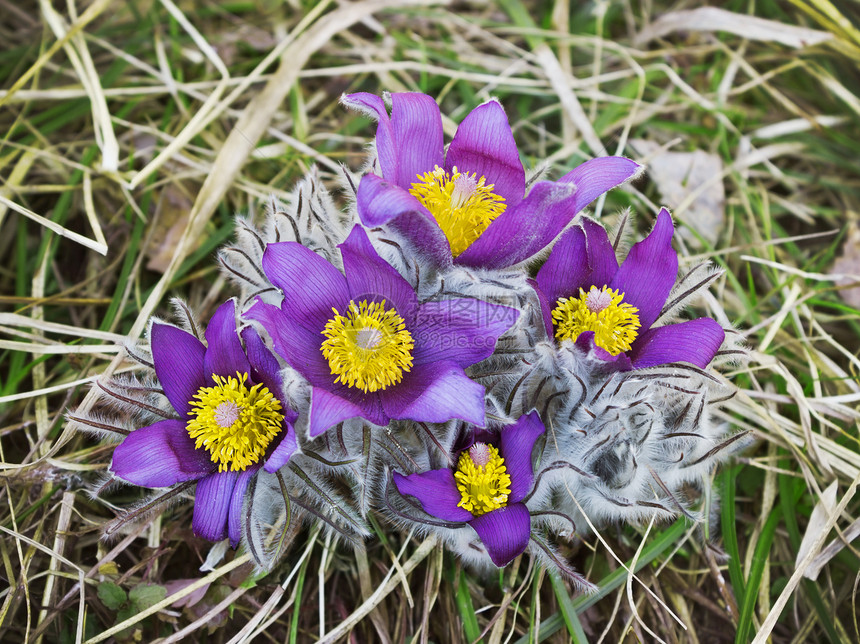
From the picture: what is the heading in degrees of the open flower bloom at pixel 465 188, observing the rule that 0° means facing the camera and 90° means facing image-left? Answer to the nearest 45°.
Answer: approximately 0°

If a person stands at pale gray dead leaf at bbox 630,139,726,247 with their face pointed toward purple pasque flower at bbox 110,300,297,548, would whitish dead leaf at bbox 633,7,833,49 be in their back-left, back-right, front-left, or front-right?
back-right

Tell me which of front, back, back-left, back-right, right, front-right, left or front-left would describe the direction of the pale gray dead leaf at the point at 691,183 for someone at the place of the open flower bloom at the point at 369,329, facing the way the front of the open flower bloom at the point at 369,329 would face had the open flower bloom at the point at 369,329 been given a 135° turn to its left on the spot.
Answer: front

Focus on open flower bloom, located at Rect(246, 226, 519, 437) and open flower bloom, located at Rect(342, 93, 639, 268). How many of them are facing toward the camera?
2

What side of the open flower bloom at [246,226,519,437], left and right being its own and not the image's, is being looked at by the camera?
front

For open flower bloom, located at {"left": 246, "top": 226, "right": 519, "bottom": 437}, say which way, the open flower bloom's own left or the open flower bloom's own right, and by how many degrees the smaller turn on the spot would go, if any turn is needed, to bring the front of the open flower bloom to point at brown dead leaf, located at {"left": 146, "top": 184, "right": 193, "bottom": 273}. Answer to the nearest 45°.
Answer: approximately 135° to the open flower bloom's own right

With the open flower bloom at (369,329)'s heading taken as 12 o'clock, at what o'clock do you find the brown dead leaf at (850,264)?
The brown dead leaf is roughly at 8 o'clock from the open flower bloom.
